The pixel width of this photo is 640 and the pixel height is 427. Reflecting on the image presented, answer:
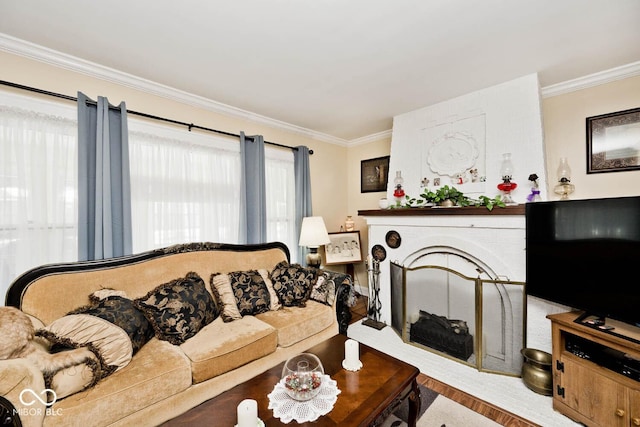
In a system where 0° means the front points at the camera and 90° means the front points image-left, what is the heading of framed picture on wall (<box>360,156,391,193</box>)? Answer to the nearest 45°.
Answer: approximately 45°

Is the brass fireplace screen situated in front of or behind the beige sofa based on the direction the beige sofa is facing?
in front

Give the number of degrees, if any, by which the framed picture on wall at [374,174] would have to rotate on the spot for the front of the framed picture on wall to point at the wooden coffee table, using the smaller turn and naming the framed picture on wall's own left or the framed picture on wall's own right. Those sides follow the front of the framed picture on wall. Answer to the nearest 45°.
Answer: approximately 45° to the framed picture on wall's own left

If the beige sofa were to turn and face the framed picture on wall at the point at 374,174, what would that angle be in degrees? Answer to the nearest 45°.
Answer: approximately 45° to its left

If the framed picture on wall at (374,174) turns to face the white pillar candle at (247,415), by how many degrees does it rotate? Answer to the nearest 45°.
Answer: approximately 45° to its left

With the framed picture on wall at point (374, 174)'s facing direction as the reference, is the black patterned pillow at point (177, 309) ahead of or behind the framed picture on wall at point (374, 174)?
ahead

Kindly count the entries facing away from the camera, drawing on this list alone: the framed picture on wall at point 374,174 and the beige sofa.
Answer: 0

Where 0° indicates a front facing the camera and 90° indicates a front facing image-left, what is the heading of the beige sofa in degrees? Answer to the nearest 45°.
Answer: approximately 315°

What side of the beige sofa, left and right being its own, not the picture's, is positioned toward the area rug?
front

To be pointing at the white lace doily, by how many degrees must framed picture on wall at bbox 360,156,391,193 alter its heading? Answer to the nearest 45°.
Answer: approximately 45° to its left
